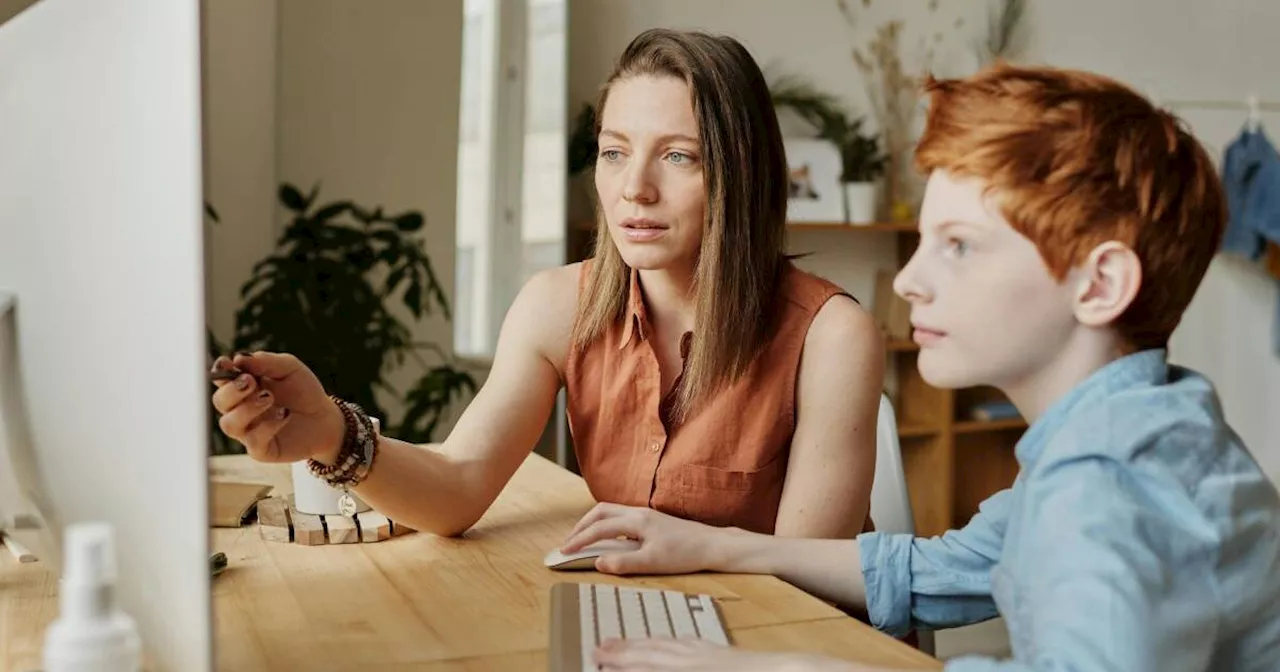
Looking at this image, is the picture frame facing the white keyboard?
yes

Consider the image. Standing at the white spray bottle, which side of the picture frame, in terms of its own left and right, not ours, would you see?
front

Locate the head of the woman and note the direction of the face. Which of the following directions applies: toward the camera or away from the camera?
toward the camera

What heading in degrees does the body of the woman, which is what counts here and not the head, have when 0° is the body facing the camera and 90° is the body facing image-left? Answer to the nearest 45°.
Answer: approximately 45°

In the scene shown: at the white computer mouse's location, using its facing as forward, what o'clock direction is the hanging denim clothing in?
The hanging denim clothing is roughly at 4 o'clock from the white computer mouse.

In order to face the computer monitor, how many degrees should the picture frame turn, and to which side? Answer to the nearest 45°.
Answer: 0° — it already faces it

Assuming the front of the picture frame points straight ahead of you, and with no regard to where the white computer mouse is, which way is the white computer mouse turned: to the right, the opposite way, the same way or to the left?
to the right

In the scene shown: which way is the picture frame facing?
toward the camera

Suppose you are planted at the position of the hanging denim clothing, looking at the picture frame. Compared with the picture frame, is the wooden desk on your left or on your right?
left

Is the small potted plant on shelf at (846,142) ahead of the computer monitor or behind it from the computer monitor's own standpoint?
ahead

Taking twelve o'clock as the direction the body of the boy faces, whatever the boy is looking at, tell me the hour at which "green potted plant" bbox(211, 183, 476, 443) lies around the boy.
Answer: The green potted plant is roughly at 2 o'clock from the boy.

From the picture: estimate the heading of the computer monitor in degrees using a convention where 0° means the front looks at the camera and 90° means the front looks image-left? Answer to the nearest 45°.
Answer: approximately 225°

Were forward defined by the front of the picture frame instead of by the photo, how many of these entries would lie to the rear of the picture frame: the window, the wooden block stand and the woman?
0

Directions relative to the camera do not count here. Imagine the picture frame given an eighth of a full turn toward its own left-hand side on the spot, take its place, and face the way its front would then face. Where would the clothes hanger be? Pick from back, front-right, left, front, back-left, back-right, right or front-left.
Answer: left

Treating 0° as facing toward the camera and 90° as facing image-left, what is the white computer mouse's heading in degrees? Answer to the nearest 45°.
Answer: approximately 90°

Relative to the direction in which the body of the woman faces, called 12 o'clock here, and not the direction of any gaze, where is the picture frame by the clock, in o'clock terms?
The picture frame is roughly at 5 o'clock from the woman.
